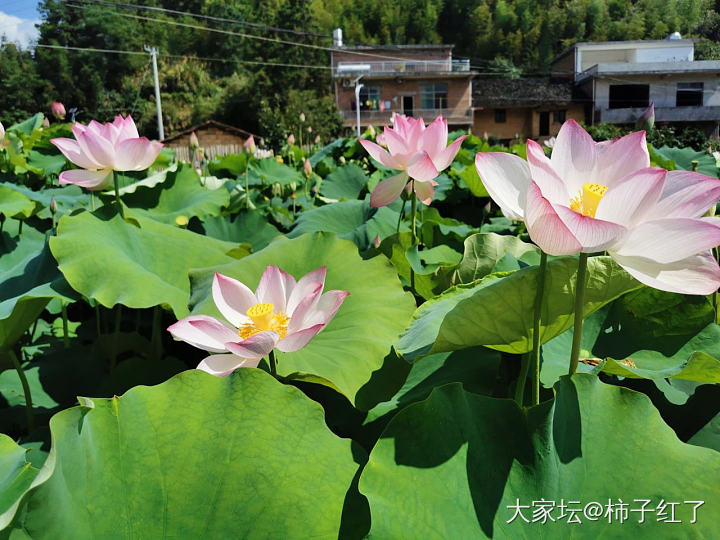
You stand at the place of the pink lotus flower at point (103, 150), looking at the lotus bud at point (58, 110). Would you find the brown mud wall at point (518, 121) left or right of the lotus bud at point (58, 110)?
right

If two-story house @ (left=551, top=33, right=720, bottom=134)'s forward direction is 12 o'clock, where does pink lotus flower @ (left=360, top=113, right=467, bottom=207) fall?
The pink lotus flower is roughly at 12 o'clock from the two-story house.

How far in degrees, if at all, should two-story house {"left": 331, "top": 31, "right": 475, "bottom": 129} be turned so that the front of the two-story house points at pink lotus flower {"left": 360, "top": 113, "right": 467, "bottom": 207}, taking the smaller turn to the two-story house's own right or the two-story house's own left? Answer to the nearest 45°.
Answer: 0° — it already faces it

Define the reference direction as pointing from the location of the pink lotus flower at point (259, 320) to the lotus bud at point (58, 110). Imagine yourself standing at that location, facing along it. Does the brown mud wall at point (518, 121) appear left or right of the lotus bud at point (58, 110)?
right

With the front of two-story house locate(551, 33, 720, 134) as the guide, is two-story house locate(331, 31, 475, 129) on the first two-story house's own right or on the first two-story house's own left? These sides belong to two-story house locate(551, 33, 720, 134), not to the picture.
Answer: on the first two-story house's own right

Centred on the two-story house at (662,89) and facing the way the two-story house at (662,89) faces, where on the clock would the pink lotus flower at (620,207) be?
The pink lotus flower is roughly at 12 o'clock from the two-story house.

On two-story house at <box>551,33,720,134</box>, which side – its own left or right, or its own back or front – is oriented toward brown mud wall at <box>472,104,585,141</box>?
right

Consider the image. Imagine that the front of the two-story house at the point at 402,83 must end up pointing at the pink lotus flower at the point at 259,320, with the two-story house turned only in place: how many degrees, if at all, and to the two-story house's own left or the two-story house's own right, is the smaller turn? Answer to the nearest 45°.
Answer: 0° — it already faces it

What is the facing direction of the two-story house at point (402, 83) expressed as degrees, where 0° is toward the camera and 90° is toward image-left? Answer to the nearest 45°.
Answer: approximately 0°

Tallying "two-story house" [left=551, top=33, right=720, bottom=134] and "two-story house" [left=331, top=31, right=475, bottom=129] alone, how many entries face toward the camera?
2
